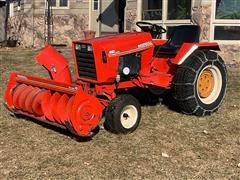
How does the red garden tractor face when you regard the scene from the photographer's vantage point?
facing the viewer and to the left of the viewer
